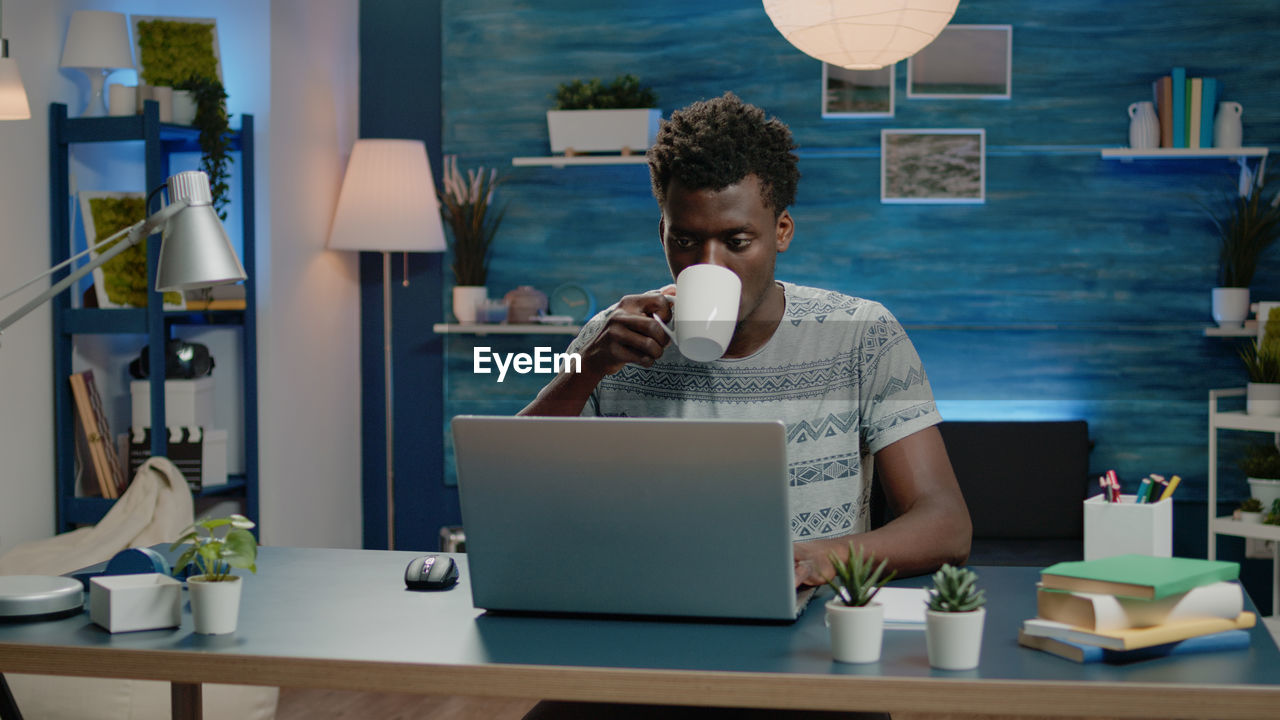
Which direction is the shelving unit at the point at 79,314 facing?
toward the camera

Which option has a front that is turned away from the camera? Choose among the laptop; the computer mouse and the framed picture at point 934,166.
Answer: the laptop

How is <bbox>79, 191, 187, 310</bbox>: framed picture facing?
toward the camera

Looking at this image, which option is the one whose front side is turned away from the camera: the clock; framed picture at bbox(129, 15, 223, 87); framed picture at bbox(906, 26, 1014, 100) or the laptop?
the laptop

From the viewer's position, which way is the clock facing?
facing the viewer

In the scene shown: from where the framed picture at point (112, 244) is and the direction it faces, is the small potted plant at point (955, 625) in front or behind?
in front

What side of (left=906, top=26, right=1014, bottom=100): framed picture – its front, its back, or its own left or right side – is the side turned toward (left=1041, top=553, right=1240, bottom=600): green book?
front

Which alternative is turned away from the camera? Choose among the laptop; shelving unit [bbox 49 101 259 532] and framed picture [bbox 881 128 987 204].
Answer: the laptop

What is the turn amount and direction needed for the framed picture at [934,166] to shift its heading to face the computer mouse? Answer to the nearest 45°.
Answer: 0° — it already faces it

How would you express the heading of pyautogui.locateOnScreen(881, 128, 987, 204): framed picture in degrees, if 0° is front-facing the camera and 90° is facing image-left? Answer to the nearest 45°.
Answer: approximately 0°

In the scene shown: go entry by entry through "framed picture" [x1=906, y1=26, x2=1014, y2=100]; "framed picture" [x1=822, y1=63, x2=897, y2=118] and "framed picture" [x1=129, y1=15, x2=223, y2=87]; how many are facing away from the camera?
0

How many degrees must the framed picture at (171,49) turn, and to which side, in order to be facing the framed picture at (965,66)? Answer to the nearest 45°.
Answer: approximately 90° to its left

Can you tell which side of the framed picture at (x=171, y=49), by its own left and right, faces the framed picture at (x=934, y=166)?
left

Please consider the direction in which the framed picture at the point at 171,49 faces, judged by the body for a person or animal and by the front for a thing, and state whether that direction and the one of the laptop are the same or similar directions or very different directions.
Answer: very different directions

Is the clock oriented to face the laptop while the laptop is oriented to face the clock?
yes
